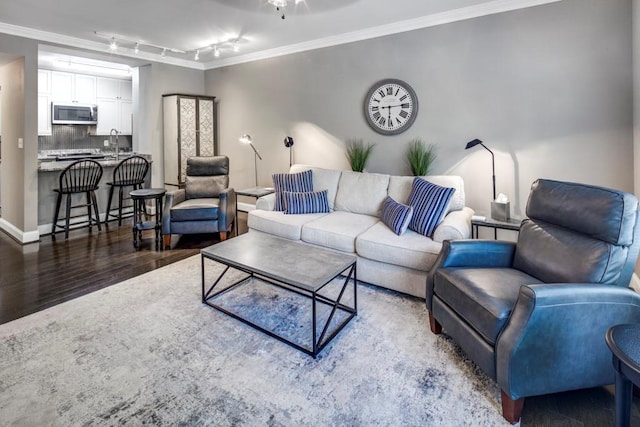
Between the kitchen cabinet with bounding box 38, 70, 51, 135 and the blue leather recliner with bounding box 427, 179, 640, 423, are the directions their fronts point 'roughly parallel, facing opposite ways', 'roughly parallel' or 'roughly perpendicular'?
roughly perpendicular

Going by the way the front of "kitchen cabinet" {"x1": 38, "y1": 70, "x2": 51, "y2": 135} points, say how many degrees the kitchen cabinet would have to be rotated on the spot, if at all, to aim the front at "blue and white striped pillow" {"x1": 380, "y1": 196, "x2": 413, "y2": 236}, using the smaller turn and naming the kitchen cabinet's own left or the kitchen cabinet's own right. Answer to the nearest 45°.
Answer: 0° — it already faces it

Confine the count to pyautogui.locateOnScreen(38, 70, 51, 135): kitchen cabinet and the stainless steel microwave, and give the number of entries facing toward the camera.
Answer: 2

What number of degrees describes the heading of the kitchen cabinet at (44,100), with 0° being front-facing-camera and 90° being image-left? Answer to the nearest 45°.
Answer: approximately 0°

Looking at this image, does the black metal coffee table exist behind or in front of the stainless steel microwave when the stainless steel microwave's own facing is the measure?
in front

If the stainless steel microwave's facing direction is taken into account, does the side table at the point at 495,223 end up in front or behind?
in front

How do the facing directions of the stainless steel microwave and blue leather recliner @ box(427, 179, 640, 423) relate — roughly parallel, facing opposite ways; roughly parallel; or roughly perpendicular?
roughly perpendicular

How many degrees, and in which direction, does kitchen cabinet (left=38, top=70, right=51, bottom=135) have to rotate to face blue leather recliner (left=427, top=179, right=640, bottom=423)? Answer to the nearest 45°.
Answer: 0° — it already faces it
